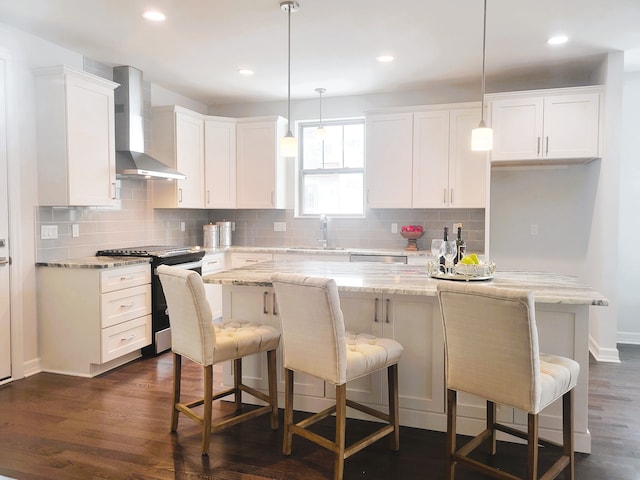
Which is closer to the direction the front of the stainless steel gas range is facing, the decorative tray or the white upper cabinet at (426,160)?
the decorative tray

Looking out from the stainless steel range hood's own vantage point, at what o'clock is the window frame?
The window frame is roughly at 10 o'clock from the stainless steel range hood.

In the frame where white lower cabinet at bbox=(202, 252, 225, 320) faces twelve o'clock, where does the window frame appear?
The window frame is roughly at 10 o'clock from the white lower cabinet.

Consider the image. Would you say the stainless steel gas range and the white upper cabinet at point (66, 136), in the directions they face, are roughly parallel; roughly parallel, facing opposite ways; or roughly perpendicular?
roughly parallel

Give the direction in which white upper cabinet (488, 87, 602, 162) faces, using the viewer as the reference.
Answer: facing the viewer

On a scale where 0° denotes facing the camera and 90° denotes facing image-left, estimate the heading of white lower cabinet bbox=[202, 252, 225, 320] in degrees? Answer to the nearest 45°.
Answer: approximately 315°

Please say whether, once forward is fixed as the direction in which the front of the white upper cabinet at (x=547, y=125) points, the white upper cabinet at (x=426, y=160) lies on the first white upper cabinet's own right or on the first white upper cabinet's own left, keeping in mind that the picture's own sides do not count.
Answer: on the first white upper cabinet's own right

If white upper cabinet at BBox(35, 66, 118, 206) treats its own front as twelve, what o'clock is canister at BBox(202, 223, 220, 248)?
The canister is roughly at 9 o'clock from the white upper cabinet.

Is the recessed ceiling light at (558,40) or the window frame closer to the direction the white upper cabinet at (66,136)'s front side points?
the recessed ceiling light

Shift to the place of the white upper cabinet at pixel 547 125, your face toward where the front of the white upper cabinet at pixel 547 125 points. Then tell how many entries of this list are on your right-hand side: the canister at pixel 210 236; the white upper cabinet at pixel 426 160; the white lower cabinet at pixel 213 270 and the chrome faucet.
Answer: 4

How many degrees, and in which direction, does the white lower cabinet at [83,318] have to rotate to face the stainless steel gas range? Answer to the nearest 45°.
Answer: approximately 90° to its left

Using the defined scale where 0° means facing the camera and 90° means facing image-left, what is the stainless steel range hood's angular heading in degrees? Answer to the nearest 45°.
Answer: approximately 315°

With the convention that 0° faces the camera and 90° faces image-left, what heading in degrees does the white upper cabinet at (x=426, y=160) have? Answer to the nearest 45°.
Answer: approximately 0°

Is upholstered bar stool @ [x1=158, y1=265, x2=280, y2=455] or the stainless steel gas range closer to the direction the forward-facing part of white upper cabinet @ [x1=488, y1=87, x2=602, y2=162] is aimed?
the upholstered bar stool
